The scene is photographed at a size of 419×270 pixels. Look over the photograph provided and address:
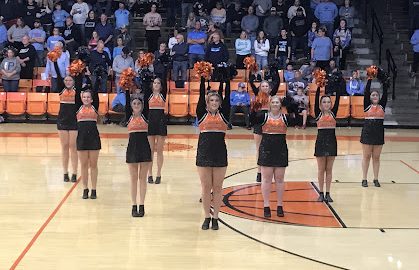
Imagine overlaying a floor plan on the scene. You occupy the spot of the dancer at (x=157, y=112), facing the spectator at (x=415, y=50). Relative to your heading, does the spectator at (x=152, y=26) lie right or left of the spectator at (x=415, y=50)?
left

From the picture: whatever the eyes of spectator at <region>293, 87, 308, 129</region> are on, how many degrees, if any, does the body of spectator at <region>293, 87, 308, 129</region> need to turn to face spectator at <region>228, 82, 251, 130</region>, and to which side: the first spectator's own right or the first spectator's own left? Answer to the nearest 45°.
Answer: approximately 90° to the first spectator's own right

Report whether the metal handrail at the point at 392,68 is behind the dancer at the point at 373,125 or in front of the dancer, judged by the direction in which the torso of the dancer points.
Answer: behind

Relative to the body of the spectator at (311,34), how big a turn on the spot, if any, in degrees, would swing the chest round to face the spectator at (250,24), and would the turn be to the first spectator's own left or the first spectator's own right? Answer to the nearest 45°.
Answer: approximately 45° to the first spectator's own right

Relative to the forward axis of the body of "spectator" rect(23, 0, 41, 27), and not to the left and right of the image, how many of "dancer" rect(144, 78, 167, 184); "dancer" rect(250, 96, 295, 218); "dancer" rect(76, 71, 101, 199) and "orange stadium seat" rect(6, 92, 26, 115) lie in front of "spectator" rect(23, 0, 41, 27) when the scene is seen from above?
4

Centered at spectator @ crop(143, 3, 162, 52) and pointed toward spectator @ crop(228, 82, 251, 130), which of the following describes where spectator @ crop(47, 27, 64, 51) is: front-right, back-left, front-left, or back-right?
back-right

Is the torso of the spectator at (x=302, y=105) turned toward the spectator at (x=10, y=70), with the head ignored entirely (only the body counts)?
no

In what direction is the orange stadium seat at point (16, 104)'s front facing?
toward the camera

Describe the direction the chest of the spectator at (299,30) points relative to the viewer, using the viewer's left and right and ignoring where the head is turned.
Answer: facing the viewer

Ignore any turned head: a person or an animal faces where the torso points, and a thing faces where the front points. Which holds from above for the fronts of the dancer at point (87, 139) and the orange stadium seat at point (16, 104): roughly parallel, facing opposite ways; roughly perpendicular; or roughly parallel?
roughly parallel

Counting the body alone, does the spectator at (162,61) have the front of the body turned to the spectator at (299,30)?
no

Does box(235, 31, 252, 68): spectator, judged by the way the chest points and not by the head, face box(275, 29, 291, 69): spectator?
no

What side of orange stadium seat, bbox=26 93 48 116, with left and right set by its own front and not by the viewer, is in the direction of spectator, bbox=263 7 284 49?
left

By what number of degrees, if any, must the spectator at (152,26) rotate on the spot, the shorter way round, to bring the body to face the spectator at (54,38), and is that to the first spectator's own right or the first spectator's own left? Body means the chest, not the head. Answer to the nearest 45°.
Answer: approximately 90° to the first spectator's own right

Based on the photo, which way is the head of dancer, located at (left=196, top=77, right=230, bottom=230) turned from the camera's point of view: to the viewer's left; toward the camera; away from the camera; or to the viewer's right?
toward the camera

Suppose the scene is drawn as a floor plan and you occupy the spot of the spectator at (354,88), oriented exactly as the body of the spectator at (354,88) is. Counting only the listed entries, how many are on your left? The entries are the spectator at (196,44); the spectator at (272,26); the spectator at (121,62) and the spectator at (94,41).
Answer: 0

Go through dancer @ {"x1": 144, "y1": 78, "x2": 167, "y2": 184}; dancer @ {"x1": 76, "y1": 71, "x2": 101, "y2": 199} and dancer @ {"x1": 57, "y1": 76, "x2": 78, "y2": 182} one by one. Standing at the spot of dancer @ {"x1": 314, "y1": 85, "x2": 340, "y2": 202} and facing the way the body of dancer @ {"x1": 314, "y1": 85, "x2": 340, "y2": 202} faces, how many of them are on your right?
3

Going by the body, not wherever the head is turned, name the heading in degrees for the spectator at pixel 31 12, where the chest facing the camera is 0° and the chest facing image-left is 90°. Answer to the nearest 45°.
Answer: approximately 0°

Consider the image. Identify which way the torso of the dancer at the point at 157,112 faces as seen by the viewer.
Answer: toward the camera
